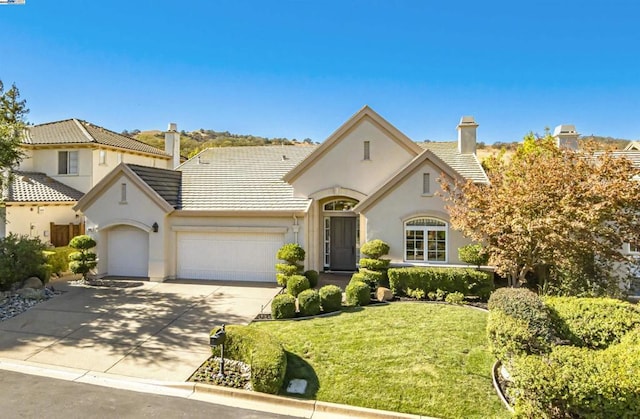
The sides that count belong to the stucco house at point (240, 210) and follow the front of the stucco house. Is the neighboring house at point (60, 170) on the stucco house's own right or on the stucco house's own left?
on the stucco house's own right

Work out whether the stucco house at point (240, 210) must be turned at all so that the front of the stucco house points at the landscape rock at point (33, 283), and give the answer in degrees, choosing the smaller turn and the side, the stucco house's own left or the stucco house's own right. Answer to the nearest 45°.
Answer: approximately 90° to the stucco house's own right

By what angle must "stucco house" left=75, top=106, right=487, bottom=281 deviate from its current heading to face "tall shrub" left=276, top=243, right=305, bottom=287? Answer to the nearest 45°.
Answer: approximately 45° to its left

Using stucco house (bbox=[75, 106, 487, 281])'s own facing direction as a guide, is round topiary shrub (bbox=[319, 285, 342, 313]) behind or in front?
in front

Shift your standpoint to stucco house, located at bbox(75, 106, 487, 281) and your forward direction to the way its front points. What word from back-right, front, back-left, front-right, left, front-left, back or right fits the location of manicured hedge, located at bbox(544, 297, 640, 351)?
front-left

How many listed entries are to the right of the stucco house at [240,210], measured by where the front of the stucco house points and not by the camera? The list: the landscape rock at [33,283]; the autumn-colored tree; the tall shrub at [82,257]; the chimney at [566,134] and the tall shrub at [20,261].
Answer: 3

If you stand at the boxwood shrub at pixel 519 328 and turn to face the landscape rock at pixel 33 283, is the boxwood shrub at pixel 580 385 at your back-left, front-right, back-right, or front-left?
back-left

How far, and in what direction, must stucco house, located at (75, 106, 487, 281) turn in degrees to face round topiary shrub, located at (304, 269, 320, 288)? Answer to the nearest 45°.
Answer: approximately 45° to its left

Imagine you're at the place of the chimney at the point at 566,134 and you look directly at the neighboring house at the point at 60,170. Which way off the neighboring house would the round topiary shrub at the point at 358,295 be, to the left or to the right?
left

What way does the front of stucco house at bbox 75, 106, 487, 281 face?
toward the camera

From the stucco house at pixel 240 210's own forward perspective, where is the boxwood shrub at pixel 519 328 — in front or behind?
in front

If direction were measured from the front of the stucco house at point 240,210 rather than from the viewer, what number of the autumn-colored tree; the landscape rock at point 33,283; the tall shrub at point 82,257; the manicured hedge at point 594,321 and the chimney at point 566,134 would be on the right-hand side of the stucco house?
2

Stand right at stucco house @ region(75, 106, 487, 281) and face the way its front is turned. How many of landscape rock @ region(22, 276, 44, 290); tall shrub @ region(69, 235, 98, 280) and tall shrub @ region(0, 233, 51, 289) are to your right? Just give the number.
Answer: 3

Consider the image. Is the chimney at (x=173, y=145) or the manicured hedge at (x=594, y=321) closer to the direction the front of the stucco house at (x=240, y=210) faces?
the manicured hedge

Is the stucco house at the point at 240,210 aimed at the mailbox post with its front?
yes

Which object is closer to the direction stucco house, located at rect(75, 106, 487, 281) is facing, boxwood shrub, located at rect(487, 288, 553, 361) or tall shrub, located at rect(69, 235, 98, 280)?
the boxwood shrub

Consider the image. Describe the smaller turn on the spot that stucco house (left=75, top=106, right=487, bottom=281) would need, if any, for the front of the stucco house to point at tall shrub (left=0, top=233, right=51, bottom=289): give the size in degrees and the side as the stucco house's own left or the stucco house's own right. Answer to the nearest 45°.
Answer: approximately 90° to the stucco house's own right
